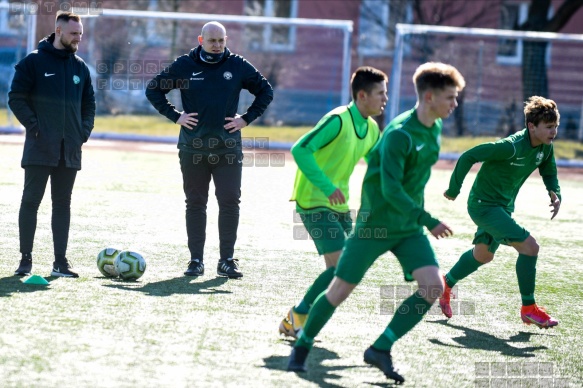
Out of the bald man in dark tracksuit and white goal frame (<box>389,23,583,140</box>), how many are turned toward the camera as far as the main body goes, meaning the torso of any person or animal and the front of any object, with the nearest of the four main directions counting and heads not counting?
2

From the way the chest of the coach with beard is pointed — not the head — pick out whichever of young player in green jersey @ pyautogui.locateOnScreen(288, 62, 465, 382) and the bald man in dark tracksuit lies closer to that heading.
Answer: the young player in green jersey

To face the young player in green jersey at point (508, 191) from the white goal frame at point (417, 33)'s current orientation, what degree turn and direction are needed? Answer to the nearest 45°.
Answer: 0° — it already faces them

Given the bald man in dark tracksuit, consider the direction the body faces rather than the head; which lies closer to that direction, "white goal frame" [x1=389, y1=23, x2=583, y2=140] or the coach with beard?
the coach with beard
